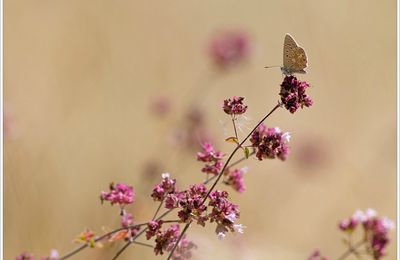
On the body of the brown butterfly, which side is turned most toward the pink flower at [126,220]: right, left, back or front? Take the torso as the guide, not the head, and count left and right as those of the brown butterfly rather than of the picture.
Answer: front

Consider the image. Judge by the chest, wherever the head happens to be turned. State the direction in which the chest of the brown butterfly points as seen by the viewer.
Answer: to the viewer's left

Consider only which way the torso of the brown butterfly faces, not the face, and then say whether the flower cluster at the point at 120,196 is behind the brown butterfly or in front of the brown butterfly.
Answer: in front
